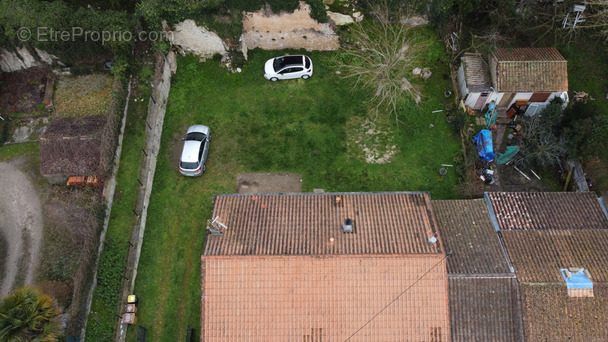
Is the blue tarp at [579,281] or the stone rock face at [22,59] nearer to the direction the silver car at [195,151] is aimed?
the stone rock face

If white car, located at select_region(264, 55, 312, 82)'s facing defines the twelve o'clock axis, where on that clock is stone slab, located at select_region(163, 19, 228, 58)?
The stone slab is roughly at 12 o'clock from the white car.

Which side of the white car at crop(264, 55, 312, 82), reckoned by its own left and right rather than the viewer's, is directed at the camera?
left

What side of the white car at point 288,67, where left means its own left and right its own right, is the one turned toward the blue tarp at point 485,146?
back

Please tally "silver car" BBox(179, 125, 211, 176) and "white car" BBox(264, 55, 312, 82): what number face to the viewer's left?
1

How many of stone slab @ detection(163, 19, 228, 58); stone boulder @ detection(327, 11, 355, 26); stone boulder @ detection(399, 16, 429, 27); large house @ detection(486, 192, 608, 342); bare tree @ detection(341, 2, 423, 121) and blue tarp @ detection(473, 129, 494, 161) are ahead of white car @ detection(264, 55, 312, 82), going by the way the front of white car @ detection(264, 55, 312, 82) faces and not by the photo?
1

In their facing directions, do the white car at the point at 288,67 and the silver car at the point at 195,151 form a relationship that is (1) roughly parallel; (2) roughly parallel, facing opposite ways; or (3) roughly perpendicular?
roughly perpendicular

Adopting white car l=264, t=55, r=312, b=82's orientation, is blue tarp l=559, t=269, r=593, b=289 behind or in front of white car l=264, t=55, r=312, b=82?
behind

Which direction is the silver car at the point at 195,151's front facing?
away from the camera

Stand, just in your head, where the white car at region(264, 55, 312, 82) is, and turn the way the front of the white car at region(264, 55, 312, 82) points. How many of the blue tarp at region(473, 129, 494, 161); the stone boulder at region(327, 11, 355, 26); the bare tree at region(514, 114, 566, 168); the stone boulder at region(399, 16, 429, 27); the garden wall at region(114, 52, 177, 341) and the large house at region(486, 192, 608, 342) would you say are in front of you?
1

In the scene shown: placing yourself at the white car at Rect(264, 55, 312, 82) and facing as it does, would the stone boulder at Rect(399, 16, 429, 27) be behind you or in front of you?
behind

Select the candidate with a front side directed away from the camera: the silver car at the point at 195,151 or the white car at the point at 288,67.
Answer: the silver car at the point at 195,151

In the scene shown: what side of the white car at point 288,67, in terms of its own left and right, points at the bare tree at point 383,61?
back
